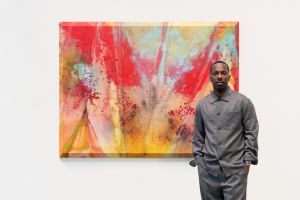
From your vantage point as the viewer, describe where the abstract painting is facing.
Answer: facing the viewer

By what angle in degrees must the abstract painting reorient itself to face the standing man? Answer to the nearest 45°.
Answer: approximately 45° to its left

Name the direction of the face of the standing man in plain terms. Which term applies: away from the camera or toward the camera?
toward the camera
